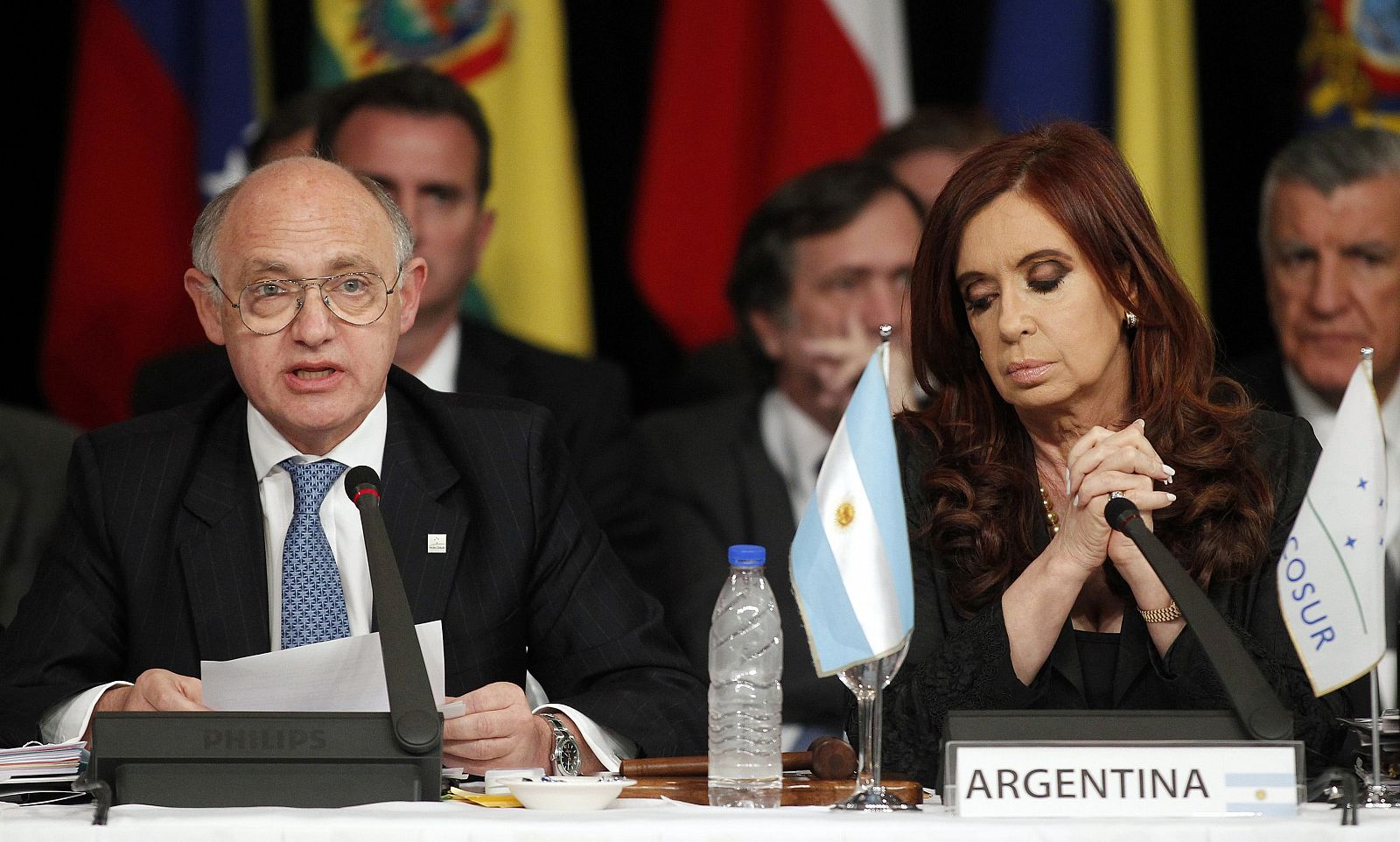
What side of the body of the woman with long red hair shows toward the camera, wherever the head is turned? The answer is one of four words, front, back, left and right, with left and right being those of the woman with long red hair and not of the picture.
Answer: front

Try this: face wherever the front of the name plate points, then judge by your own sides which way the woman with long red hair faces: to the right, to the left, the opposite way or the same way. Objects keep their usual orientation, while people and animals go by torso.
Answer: the same way

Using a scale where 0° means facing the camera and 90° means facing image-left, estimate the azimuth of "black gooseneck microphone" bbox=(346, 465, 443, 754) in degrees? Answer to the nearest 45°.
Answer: approximately 180°

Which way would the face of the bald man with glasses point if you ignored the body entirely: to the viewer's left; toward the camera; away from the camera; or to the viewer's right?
toward the camera

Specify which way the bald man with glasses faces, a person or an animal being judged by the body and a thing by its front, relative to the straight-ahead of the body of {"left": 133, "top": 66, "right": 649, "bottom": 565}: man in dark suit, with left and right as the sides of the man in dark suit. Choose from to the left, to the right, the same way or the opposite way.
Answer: the same way

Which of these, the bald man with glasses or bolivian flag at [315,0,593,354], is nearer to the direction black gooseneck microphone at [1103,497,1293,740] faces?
the bolivian flag

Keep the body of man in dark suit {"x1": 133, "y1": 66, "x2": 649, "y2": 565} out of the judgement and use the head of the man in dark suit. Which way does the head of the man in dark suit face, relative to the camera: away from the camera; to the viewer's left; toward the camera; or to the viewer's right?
toward the camera

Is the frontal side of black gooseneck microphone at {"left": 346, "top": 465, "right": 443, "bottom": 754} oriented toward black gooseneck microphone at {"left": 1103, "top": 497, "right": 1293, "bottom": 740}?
no

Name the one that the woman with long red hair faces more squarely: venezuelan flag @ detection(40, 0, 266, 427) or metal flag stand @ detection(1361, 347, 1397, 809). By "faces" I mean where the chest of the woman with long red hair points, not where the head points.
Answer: the metal flag stand

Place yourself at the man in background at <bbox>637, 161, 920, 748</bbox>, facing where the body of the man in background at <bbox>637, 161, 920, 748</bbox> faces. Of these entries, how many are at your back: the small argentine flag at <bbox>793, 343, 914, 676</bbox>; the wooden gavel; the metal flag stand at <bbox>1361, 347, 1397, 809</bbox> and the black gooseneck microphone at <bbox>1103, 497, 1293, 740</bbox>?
0

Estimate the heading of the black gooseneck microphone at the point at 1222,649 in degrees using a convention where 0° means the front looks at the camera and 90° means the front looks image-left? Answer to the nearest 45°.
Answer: approximately 135°

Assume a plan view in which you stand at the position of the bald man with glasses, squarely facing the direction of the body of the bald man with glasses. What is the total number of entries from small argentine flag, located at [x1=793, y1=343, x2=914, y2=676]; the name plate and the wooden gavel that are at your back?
0

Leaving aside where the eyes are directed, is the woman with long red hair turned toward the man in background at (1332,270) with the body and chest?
no

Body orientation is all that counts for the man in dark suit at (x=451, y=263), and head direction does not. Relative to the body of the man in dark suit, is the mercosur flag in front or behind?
in front

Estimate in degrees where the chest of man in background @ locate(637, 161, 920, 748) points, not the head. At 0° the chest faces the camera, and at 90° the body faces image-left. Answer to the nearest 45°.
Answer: approximately 315°

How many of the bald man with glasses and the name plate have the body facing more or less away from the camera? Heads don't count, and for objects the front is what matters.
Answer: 0

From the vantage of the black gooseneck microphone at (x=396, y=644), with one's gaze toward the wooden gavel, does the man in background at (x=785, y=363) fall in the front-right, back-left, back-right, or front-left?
front-left

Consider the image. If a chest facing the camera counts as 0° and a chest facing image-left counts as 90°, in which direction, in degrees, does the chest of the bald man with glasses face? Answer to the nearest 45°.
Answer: approximately 0°

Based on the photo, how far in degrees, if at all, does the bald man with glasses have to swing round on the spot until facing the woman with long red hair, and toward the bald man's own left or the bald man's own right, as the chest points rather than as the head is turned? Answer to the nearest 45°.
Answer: approximately 90° to the bald man's own left

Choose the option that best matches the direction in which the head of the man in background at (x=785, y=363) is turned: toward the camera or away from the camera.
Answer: toward the camera

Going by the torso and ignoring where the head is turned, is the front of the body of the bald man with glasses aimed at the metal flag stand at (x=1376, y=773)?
no

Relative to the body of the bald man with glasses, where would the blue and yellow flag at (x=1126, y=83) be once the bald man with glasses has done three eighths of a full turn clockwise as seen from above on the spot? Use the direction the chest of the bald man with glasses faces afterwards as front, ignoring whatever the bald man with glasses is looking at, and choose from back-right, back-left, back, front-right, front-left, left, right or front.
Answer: right
